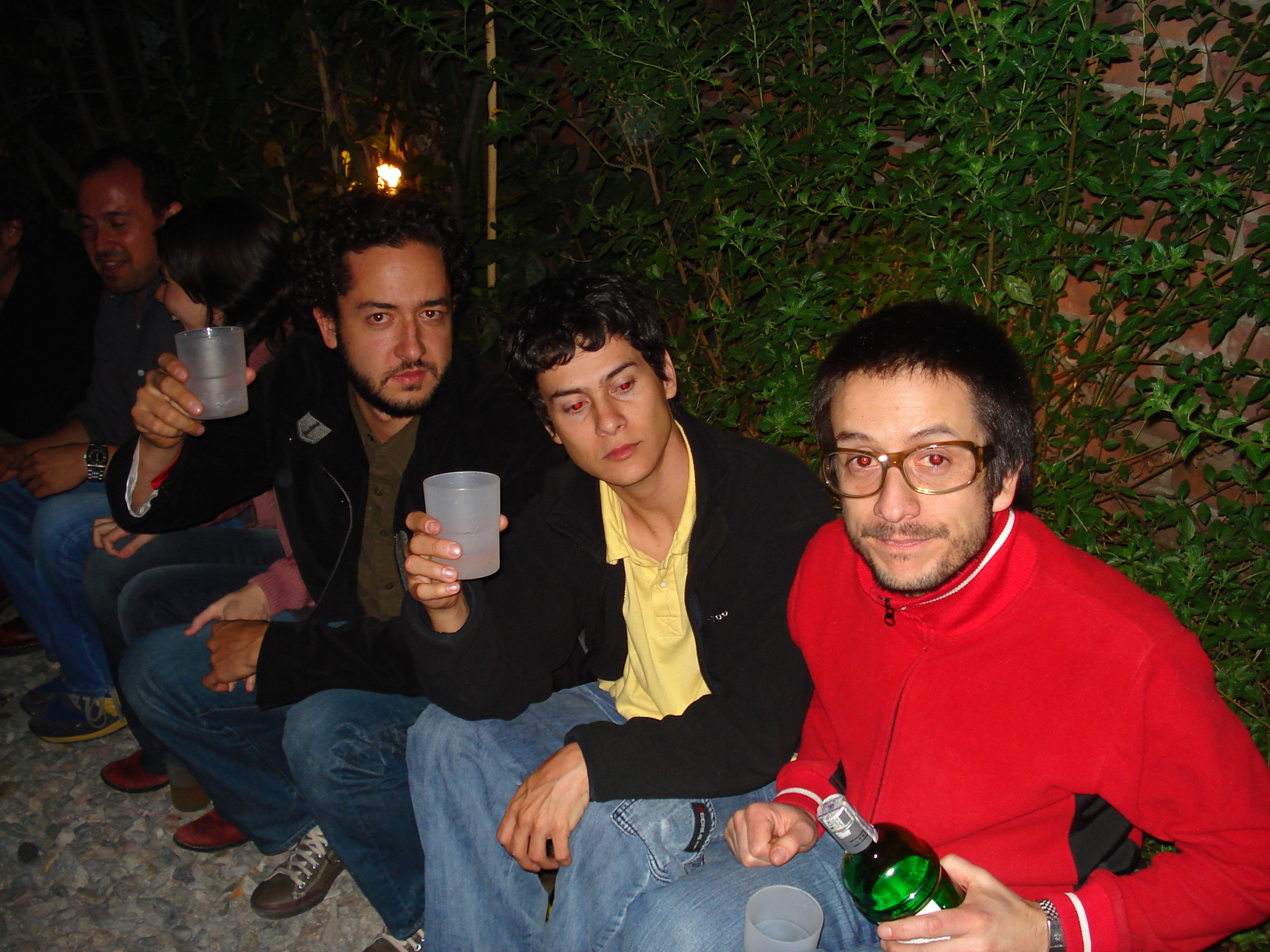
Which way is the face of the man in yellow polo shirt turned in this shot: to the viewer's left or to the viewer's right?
to the viewer's left

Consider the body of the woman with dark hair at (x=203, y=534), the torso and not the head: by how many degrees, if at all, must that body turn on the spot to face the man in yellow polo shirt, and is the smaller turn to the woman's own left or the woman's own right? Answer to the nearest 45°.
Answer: approximately 135° to the woman's own left

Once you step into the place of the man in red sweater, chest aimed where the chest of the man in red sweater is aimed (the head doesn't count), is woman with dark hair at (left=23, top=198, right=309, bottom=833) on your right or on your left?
on your right

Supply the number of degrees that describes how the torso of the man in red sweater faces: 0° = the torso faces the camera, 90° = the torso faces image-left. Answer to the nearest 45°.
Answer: approximately 45°

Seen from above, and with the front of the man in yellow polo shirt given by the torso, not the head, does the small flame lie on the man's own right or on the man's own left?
on the man's own right

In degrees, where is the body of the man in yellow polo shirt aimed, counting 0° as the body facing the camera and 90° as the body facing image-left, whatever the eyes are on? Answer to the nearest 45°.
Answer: approximately 45°

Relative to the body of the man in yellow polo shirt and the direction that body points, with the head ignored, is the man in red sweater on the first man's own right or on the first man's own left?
on the first man's own left

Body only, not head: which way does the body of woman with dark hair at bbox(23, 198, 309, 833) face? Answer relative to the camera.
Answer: to the viewer's left

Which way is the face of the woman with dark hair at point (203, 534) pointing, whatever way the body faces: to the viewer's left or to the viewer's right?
to the viewer's left

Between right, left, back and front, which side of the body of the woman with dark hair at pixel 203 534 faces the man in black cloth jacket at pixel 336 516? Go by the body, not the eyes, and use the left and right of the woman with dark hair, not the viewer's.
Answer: left
